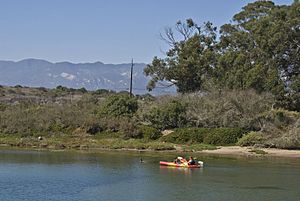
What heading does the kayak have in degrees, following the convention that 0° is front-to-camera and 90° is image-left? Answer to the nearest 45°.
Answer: approximately 90°
